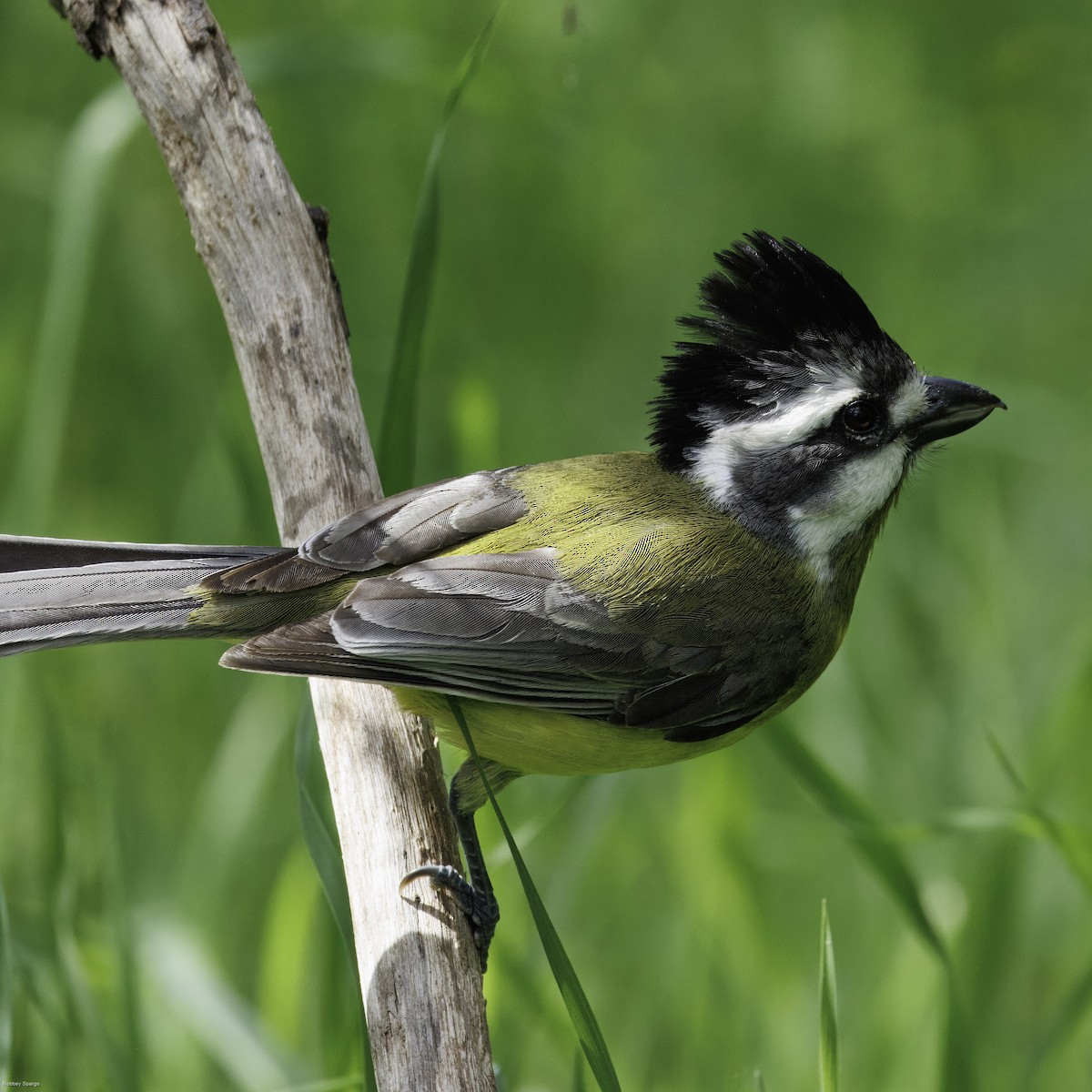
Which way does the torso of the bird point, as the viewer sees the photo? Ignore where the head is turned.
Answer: to the viewer's right

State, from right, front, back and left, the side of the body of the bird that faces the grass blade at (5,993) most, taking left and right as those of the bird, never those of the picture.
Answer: back
